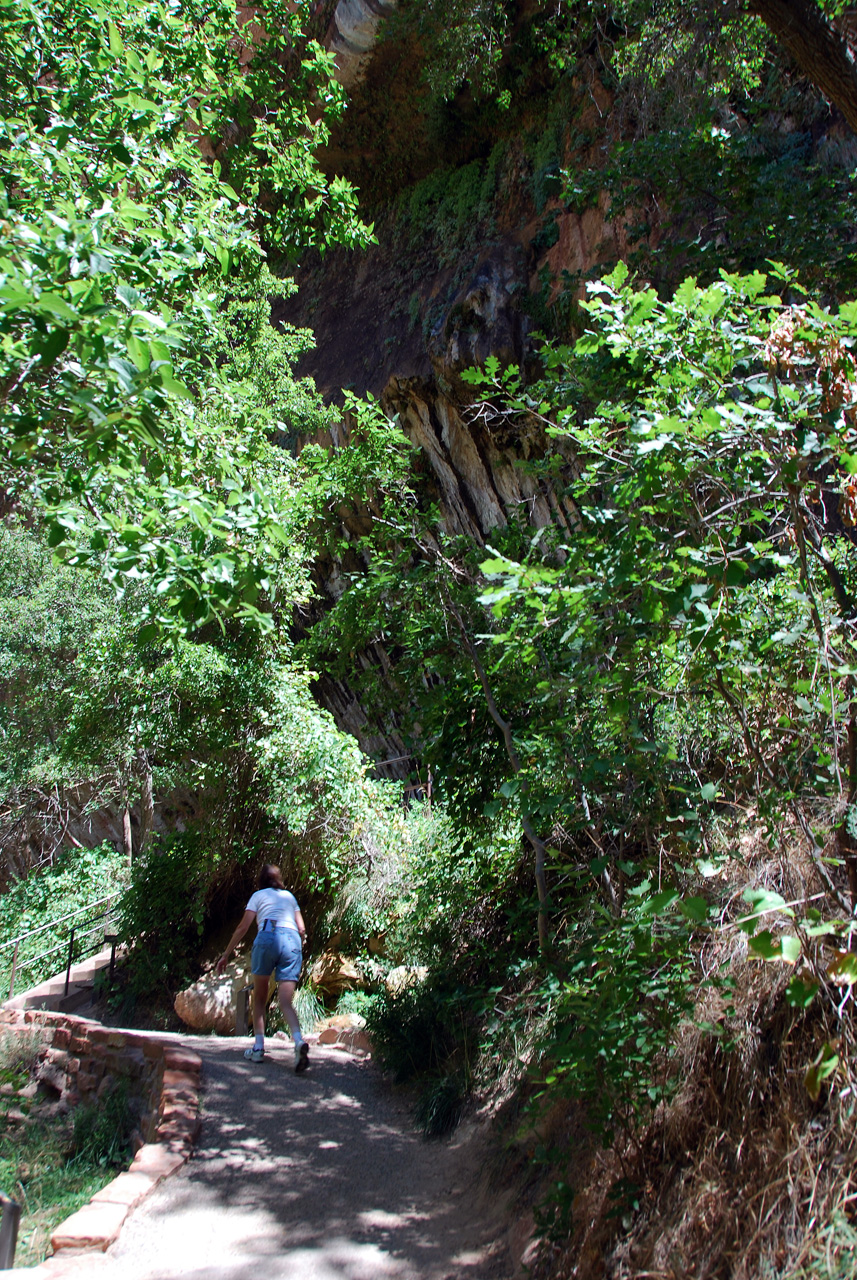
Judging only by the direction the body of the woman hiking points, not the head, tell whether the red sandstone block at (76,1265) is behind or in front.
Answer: behind

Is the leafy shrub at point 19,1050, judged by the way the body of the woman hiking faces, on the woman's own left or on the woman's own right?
on the woman's own left

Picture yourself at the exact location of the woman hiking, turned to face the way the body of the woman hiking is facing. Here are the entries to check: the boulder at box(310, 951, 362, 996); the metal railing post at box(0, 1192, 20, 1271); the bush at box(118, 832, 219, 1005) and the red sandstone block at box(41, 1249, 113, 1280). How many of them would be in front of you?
2

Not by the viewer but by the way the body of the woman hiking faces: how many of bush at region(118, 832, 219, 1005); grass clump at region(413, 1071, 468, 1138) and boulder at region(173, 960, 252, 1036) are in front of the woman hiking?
2

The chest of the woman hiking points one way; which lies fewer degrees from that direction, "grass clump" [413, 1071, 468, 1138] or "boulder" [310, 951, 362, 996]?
the boulder

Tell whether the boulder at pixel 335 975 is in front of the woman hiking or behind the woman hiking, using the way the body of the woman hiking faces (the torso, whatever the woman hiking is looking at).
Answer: in front

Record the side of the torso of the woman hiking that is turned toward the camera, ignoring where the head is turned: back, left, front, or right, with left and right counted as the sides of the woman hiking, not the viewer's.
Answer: back

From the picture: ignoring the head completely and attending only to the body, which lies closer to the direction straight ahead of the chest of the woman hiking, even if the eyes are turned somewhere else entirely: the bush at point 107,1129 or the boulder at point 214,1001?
the boulder

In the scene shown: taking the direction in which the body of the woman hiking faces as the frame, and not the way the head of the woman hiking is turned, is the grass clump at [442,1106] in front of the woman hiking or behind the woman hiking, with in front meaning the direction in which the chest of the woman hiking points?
behind

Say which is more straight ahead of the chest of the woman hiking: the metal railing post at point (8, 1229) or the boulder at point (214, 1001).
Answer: the boulder

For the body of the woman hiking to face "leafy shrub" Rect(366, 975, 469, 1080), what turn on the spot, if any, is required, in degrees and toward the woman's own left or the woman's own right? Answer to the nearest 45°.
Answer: approximately 135° to the woman's own right
